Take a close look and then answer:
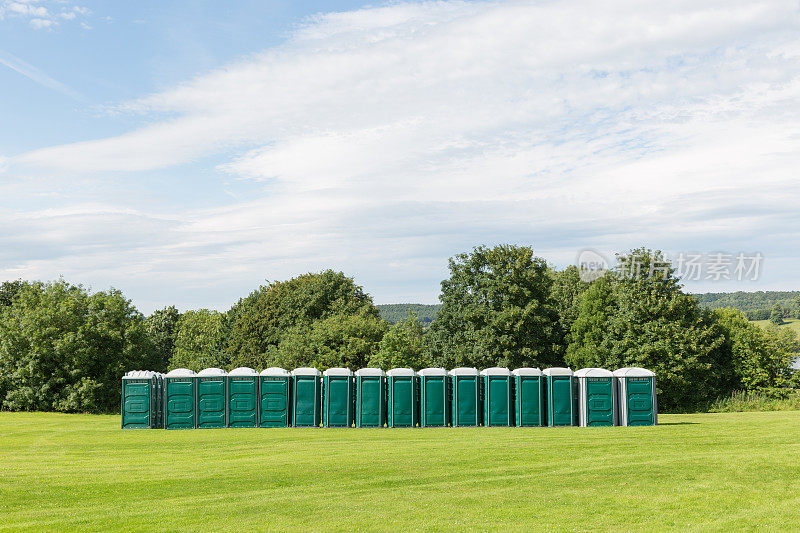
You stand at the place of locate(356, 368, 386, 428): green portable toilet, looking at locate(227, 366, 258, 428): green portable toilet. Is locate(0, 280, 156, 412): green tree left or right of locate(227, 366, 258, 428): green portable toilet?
right

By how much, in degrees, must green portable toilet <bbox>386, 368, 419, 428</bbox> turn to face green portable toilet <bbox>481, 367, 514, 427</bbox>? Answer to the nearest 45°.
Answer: approximately 90° to its left

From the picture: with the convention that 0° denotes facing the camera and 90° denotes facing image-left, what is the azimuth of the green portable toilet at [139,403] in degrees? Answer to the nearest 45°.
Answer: approximately 0°

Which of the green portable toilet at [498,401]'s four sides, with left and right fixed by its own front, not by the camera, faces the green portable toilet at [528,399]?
left

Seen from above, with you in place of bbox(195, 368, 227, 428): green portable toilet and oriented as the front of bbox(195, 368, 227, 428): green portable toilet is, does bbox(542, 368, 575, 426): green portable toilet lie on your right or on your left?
on your left

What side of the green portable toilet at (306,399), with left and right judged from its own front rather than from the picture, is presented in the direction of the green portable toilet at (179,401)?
right

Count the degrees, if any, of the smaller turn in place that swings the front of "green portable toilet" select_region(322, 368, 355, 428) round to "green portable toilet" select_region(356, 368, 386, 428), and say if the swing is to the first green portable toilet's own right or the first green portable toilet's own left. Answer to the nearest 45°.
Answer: approximately 90° to the first green portable toilet's own left

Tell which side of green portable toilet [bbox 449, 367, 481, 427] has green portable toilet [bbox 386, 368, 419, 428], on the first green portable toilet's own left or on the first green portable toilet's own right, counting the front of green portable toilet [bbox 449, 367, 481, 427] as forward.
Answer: on the first green portable toilet's own right

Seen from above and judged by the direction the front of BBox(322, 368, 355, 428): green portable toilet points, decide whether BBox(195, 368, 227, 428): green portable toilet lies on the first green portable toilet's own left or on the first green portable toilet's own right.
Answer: on the first green portable toilet's own right
